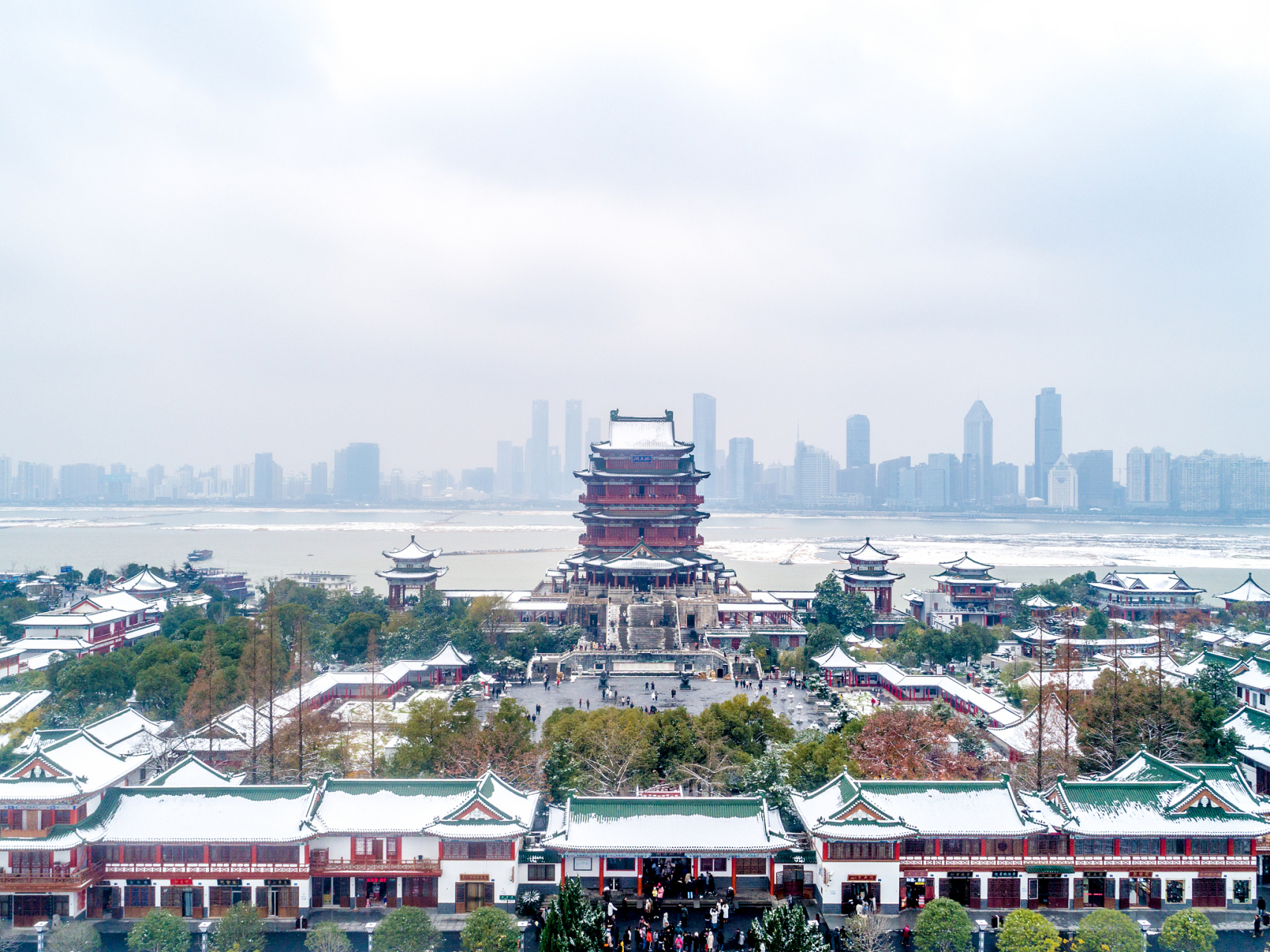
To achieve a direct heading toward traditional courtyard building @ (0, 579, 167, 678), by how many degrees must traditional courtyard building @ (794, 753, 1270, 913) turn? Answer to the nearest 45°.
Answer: approximately 90° to its right

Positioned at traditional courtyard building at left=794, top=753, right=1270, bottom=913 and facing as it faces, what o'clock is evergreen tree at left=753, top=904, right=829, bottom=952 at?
The evergreen tree is roughly at 1 o'clock from the traditional courtyard building.

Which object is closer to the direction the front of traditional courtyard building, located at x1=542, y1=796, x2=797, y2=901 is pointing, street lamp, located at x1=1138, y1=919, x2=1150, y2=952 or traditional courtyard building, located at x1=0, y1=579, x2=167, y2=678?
the street lamp

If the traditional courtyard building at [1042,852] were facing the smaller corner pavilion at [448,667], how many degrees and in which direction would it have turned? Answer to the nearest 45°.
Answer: approximately 135° to its right

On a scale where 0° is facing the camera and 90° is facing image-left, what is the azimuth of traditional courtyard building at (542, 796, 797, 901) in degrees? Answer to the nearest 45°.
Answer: approximately 0°

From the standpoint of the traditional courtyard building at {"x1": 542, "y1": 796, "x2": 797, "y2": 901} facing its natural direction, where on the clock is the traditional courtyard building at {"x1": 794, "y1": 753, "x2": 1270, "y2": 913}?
the traditional courtyard building at {"x1": 794, "y1": 753, "x2": 1270, "y2": 913} is roughly at 9 o'clock from the traditional courtyard building at {"x1": 542, "y1": 796, "x2": 797, "y2": 901}.

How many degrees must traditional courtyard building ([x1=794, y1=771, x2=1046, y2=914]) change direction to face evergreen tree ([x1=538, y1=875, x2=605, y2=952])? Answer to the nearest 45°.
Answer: approximately 45° to its right
